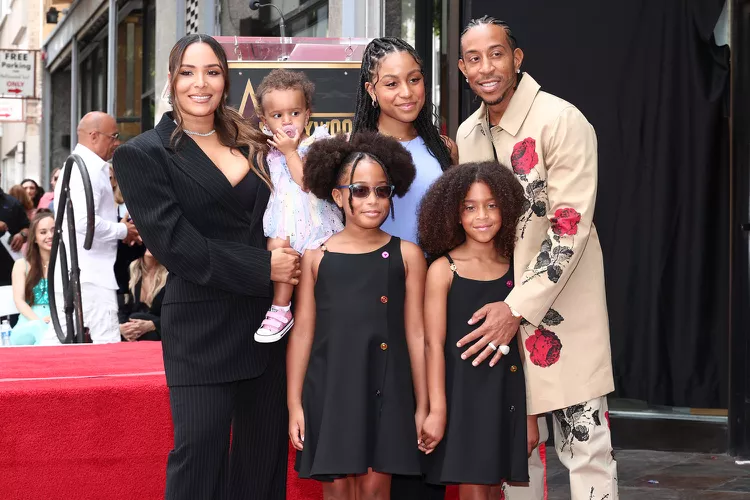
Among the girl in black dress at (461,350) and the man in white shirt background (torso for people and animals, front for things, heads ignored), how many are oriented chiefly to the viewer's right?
1

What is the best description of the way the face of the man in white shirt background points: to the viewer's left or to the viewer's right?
to the viewer's right

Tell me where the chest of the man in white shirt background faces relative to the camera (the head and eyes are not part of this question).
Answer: to the viewer's right

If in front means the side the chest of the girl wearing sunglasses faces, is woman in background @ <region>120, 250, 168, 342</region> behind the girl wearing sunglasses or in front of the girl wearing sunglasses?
behind

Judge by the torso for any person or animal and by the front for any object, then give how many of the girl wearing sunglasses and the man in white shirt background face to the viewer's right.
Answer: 1

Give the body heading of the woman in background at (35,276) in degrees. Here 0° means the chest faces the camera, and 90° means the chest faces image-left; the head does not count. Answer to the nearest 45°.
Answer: approximately 315°

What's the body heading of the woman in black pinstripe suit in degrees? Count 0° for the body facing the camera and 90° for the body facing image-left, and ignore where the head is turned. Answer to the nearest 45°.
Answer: approximately 315°

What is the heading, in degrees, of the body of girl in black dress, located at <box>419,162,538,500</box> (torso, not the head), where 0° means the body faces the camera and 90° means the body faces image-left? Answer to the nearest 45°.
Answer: approximately 0°

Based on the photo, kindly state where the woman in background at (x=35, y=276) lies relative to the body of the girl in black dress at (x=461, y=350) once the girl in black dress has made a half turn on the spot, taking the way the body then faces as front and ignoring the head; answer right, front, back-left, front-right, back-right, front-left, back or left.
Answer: front-left
